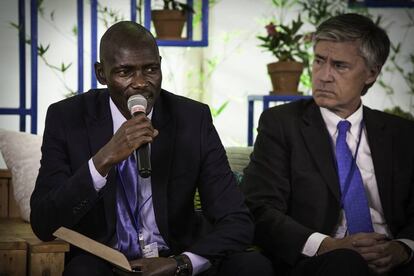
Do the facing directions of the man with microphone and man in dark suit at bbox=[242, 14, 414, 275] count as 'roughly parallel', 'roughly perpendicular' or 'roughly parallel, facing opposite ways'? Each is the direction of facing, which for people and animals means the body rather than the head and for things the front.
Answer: roughly parallel

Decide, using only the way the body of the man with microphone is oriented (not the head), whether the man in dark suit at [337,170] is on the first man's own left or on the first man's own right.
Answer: on the first man's own left

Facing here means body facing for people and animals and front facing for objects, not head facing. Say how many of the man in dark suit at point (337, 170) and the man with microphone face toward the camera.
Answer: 2

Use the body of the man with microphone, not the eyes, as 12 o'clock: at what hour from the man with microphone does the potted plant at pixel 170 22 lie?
The potted plant is roughly at 6 o'clock from the man with microphone.

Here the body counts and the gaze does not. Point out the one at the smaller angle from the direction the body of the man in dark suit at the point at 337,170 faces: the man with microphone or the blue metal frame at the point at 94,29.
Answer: the man with microphone

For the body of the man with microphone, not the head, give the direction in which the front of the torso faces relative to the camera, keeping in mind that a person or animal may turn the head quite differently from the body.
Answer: toward the camera

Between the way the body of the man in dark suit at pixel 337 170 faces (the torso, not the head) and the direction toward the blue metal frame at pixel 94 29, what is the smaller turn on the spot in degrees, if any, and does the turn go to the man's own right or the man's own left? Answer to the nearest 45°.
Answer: approximately 135° to the man's own right

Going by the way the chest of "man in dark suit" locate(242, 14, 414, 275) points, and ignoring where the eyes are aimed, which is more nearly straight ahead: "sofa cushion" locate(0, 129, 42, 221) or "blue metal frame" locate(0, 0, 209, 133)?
the sofa cushion

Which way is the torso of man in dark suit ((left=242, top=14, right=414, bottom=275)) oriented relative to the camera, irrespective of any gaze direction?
toward the camera

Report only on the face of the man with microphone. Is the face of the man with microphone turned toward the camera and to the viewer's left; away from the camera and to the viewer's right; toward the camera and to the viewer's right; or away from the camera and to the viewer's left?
toward the camera and to the viewer's right

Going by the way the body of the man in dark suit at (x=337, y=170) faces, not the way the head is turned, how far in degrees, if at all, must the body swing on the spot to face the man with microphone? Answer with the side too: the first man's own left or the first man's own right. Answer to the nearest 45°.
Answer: approximately 45° to the first man's own right

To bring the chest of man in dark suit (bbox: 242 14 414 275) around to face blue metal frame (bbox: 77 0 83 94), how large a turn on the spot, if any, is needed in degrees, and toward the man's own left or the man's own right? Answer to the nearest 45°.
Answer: approximately 135° to the man's own right

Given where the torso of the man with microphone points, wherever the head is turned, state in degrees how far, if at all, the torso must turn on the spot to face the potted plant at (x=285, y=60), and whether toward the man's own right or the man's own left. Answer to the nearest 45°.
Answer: approximately 180°

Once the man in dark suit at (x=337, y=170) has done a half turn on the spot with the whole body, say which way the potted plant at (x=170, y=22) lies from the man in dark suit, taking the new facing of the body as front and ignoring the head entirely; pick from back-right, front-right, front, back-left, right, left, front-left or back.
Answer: front-left

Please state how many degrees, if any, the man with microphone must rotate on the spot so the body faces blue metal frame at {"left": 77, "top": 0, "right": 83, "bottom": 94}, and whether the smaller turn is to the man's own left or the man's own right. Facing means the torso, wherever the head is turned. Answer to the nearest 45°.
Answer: approximately 180°

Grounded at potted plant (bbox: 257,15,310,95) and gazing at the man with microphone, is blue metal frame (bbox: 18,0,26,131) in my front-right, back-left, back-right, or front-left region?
front-right

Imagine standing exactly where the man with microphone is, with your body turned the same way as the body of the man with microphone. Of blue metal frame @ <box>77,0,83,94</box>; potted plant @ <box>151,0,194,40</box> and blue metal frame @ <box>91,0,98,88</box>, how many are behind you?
3

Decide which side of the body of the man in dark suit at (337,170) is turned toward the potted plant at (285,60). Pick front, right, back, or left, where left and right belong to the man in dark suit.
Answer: back
